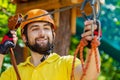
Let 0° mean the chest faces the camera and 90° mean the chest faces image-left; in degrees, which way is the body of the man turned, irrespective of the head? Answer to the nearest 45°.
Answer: approximately 0°

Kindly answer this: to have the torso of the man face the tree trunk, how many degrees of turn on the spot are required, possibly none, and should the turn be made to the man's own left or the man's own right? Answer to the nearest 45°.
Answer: approximately 180°
